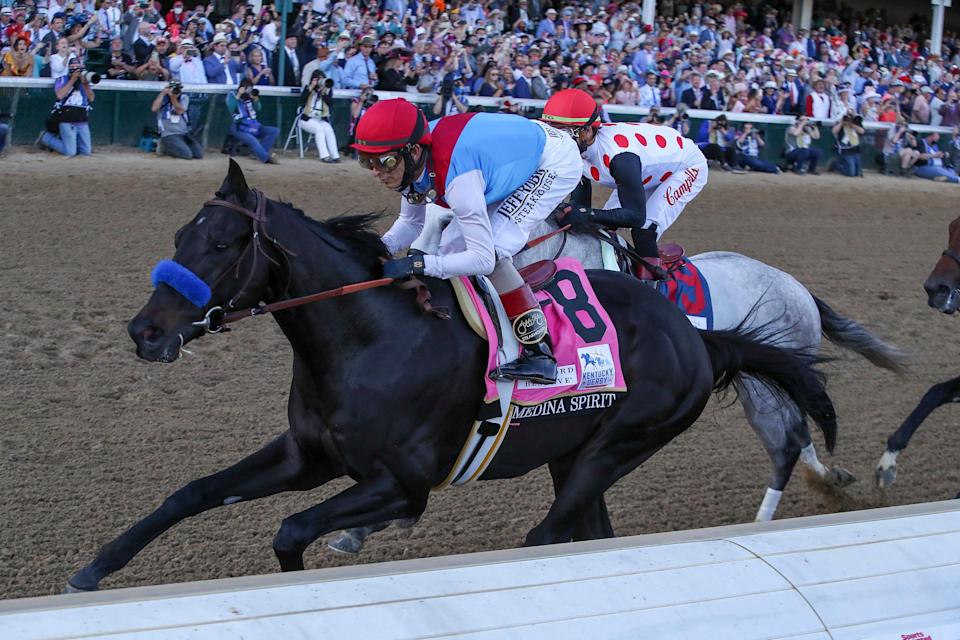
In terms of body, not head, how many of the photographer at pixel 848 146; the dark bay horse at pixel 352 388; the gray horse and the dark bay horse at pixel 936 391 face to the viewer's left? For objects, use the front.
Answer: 3

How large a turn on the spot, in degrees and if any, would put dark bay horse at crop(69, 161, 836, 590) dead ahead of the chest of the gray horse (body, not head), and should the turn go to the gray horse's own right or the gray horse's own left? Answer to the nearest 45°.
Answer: approximately 45° to the gray horse's own left

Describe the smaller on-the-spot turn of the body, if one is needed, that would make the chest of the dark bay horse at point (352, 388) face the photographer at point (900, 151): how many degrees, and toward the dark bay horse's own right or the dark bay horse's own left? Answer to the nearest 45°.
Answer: approximately 135° to the dark bay horse's own right

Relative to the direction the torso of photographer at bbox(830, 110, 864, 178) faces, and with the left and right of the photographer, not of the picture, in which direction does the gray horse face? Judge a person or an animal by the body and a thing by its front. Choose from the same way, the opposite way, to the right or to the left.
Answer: to the right

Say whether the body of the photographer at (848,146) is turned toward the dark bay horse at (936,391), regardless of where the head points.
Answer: yes

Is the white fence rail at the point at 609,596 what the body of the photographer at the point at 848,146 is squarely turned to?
yes

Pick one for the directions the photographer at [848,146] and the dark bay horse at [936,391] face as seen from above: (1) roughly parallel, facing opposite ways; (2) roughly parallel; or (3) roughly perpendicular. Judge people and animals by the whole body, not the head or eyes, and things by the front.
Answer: roughly perpendicular

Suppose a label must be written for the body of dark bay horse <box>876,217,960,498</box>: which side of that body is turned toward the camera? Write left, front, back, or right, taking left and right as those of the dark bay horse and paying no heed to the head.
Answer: left

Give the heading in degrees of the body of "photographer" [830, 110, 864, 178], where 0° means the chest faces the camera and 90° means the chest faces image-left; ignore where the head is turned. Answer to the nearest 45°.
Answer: approximately 0°

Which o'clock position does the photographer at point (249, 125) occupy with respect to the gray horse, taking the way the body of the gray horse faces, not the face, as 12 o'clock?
The photographer is roughly at 2 o'clock from the gray horse.

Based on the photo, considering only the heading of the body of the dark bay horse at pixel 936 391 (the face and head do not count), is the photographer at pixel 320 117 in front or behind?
in front

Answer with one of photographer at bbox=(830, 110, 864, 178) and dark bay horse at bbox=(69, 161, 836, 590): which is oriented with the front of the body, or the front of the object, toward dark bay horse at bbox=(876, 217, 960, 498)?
the photographer

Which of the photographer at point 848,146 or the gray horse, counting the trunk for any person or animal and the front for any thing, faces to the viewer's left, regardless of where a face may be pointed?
the gray horse

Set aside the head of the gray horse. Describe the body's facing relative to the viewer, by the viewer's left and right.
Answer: facing to the left of the viewer

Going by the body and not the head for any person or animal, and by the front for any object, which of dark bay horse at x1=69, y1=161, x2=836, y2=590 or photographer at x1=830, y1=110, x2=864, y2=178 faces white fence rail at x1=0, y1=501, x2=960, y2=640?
the photographer

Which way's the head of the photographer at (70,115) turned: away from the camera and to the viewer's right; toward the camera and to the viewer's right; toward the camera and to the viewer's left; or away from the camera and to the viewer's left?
toward the camera and to the viewer's right

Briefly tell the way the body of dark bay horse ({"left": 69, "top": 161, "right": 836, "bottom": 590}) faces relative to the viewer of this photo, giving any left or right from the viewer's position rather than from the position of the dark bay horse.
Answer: facing to the left of the viewer
